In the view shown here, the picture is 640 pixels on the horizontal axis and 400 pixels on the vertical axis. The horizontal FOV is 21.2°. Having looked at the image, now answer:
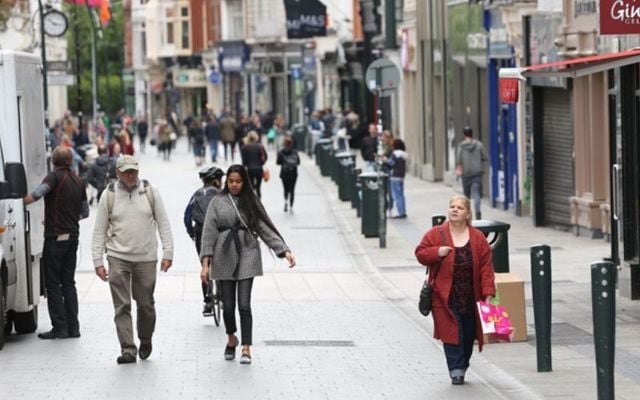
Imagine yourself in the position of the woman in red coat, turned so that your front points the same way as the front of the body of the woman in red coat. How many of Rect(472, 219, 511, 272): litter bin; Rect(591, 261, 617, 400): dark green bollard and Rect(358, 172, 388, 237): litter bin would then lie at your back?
2

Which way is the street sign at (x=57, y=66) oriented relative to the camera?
toward the camera

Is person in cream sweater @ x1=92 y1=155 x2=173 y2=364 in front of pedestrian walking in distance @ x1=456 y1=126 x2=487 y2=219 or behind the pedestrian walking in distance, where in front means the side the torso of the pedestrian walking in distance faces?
behind

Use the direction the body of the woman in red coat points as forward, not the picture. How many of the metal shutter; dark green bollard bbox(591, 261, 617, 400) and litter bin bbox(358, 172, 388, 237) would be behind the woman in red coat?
2

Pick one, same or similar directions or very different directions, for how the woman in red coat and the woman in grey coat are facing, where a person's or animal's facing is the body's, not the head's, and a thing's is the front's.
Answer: same or similar directions

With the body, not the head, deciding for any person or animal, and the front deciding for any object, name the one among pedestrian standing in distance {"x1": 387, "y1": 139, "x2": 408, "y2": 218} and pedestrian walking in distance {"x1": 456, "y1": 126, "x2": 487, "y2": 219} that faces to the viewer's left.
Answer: pedestrian standing in distance {"x1": 387, "y1": 139, "x2": 408, "y2": 218}

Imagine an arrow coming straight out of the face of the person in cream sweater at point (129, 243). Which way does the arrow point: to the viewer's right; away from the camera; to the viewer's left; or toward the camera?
toward the camera

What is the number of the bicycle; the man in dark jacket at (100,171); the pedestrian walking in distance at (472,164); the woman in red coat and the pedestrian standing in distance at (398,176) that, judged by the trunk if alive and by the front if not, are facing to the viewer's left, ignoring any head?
1

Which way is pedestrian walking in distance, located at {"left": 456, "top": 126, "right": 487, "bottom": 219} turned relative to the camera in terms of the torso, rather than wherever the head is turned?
away from the camera

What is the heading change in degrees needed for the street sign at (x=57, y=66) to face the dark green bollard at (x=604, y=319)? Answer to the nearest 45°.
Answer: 0° — it already faces it

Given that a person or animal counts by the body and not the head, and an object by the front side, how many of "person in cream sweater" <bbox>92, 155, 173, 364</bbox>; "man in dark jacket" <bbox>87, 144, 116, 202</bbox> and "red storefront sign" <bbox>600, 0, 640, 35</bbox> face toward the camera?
2
